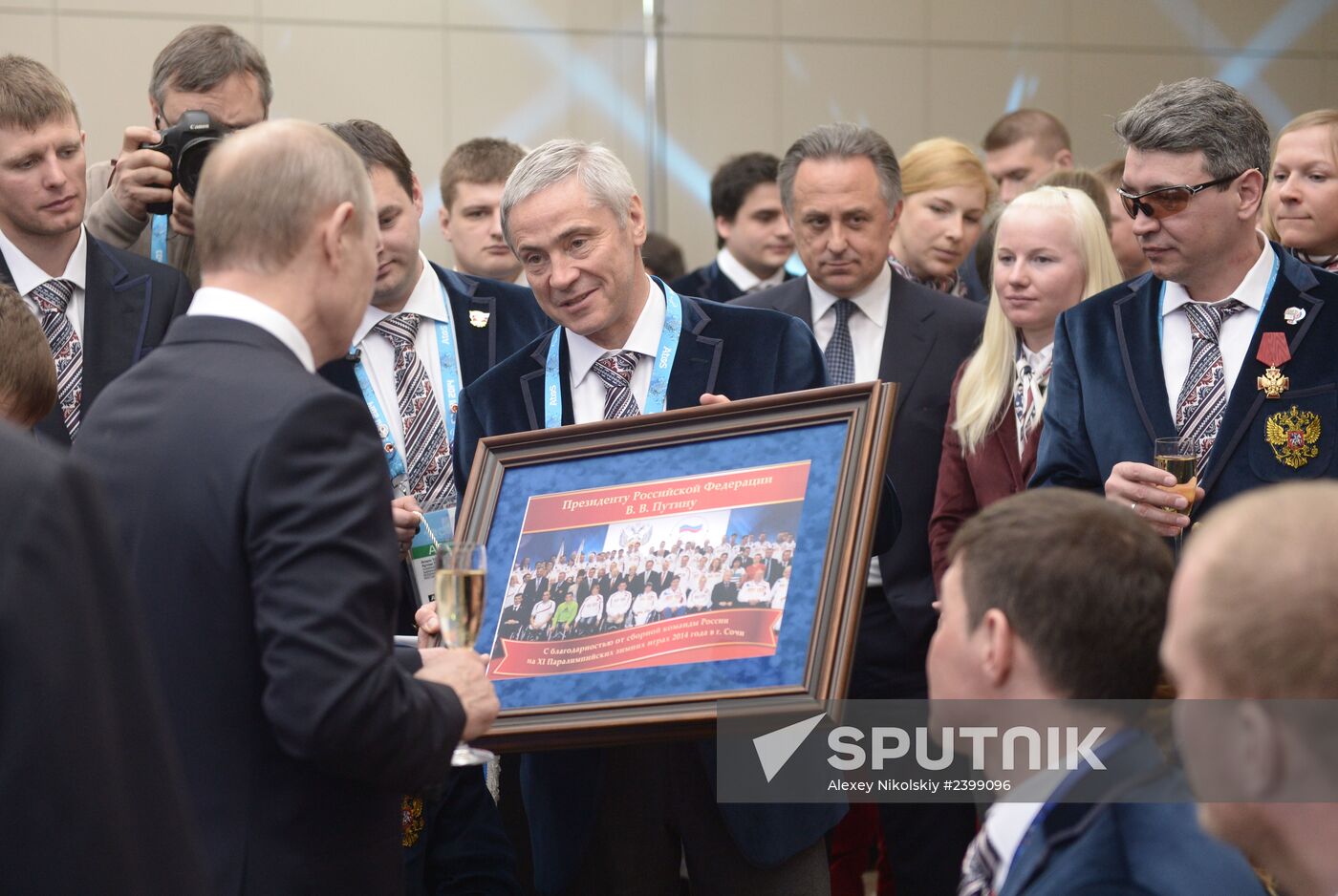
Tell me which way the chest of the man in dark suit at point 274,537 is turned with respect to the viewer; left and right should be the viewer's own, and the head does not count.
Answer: facing away from the viewer and to the right of the viewer

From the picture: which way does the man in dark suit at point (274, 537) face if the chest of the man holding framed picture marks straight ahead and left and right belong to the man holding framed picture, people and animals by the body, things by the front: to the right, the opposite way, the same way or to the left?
the opposite way

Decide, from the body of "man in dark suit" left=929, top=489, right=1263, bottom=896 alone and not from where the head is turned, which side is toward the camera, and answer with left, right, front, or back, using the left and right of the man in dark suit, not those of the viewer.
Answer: left

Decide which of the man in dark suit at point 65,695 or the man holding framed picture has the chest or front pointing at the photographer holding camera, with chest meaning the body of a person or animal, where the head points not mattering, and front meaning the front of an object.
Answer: the man in dark suit

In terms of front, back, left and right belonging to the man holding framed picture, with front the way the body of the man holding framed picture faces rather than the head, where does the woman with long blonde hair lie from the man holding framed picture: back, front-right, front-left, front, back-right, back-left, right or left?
back

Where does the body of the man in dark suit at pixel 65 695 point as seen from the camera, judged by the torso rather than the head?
away from the camera

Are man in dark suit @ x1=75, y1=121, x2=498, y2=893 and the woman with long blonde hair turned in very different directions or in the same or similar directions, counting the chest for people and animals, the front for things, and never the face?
very different directions

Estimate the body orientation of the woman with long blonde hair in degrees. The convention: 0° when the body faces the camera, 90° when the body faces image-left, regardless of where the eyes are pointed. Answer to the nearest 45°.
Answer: approximately 45°

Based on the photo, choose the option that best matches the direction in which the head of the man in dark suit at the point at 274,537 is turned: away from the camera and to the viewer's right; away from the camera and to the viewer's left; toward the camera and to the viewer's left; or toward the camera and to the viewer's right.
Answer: away from the camera and to the viewer's right
